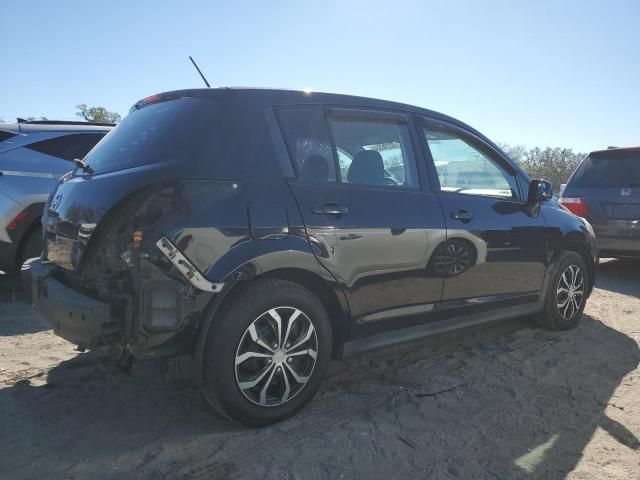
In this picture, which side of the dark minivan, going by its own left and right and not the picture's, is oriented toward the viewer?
back

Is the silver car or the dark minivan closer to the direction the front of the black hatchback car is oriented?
the dark minivan

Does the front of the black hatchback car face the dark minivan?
yes

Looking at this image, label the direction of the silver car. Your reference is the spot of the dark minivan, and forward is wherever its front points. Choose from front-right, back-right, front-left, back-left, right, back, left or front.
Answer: back-left

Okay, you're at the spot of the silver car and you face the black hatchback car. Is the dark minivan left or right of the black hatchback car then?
left

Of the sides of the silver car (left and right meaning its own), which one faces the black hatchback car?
right

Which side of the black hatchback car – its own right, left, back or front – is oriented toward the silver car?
left

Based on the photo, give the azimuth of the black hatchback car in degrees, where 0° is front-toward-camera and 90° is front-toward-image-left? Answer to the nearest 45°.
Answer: approximately 225°
